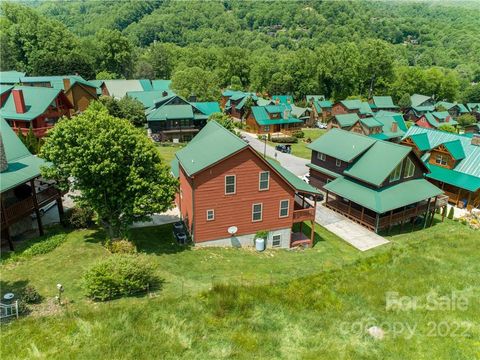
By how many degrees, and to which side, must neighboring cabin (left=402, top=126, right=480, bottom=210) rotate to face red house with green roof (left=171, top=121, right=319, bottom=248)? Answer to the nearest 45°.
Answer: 0° — it already faces it

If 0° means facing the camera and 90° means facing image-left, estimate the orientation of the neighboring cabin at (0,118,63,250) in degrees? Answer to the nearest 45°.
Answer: approximately 315°

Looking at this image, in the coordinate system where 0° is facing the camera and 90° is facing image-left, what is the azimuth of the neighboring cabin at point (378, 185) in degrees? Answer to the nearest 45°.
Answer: approximately 315°

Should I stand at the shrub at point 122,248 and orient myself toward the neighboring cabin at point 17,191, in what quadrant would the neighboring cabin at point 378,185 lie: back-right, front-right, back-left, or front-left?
back-right

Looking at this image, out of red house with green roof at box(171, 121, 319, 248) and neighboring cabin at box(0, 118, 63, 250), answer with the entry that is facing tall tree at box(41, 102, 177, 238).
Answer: the neighboring cabin

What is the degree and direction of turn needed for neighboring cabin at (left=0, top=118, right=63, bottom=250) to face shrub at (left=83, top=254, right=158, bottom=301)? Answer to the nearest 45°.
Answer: approximately 45° to its right
